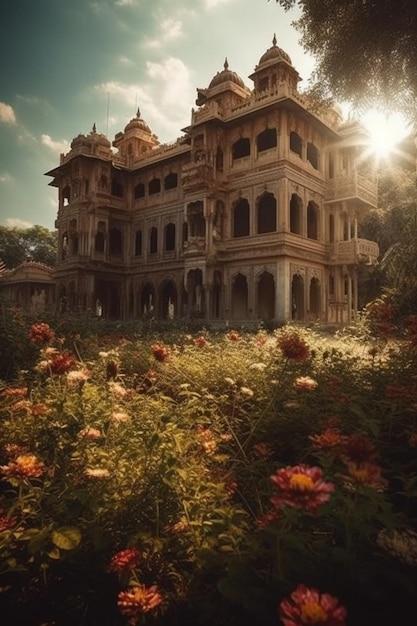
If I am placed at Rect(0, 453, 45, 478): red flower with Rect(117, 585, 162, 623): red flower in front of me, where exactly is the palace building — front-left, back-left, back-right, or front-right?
back-left
